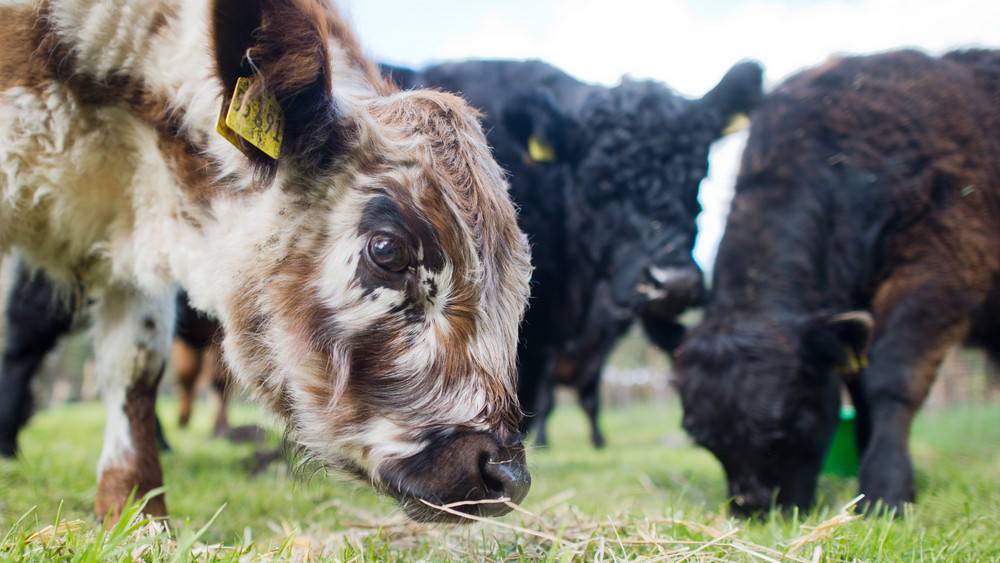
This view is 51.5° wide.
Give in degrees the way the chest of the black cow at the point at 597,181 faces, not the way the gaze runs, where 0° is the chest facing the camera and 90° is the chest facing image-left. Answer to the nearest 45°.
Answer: approximately 315°

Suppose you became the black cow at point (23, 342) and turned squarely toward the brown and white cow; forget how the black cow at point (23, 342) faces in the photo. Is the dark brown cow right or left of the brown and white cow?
left

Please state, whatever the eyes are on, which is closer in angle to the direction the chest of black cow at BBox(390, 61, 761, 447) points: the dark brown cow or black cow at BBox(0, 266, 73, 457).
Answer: the dark brown cow

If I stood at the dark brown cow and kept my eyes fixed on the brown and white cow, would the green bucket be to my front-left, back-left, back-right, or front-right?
back-right

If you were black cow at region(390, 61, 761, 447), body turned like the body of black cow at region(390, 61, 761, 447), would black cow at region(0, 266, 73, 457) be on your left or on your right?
on your right

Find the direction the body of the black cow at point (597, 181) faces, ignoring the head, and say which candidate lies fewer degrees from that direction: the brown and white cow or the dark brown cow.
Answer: the dark brown cow
